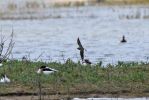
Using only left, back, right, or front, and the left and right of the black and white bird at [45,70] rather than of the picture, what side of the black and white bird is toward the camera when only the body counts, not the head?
left
